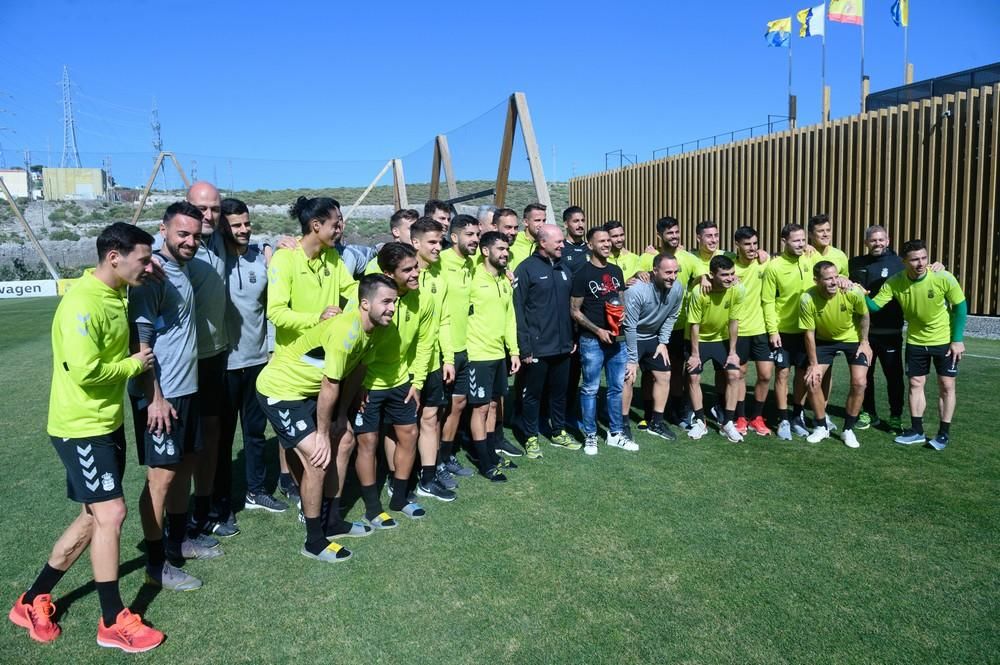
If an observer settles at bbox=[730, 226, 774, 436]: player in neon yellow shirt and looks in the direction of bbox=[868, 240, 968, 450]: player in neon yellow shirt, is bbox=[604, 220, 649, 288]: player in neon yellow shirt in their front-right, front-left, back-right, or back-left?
back-left

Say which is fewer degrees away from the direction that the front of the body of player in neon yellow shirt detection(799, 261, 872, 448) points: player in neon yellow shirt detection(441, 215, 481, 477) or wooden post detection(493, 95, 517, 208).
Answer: the player in neon yellow shirt

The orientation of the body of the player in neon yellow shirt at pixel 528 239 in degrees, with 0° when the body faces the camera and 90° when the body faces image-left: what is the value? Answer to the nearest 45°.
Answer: approximately 315°

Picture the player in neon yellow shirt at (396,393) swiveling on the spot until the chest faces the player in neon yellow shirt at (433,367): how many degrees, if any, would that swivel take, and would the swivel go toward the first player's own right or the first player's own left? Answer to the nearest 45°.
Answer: approximately 90° to the first player's own left

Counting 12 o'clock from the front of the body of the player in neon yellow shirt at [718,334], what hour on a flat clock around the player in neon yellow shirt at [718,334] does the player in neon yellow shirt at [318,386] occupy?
the player in neon yellow shirt at [318,386] is roughly at 1 o'clock from the player in neon yellow shirt at [718,334].

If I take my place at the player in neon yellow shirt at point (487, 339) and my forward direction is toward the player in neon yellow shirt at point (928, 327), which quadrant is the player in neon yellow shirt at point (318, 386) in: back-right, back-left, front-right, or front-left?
back-right

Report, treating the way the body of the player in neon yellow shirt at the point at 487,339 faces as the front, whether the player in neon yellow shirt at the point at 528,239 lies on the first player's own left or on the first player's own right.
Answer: on the first player's own left

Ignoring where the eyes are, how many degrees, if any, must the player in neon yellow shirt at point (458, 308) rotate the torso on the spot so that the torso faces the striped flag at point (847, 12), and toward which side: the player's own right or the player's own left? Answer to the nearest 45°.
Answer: approximately 90° to the player's own left
